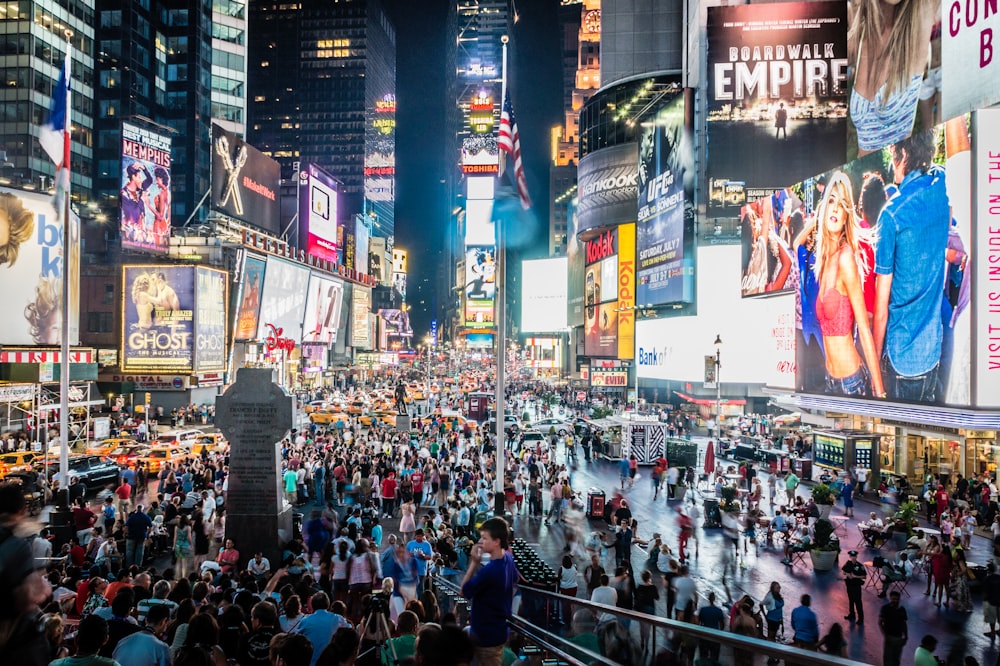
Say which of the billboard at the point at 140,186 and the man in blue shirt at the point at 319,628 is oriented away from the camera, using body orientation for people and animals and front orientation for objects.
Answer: the man in blue shirt

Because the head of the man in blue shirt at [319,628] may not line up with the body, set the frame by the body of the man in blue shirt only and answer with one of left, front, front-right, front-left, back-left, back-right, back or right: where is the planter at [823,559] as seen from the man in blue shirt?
front-right

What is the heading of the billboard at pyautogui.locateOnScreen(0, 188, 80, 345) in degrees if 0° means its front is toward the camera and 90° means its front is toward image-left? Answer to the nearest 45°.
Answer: approximately 315°

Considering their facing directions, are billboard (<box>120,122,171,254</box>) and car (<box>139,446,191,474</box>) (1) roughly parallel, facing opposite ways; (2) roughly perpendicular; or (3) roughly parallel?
roughly perpendicular

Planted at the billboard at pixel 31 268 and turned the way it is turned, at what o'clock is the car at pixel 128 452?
The car is roughly at 1 o'clock from the billboard.

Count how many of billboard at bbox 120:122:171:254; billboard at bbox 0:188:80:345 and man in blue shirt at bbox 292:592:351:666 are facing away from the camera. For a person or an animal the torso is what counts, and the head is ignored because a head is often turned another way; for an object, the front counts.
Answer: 1

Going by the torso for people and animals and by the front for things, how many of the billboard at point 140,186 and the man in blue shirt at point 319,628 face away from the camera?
1

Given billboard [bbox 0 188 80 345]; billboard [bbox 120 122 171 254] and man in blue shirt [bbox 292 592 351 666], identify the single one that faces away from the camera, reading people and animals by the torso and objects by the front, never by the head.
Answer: the man in blue shirt

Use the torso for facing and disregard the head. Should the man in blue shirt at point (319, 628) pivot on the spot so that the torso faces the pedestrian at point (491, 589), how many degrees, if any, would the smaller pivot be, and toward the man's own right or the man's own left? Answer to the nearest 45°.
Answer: approximately 135° to the man's own right

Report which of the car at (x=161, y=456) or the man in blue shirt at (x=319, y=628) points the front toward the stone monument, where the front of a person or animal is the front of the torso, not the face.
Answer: the man in blue shirt

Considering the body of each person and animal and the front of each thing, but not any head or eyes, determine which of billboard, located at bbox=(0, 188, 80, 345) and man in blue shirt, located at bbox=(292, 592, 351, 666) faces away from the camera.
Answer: the man in blue shirt

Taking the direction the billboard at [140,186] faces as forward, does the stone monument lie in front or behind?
in front

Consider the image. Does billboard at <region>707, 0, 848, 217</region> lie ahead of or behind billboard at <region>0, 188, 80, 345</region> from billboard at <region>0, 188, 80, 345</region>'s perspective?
ahead

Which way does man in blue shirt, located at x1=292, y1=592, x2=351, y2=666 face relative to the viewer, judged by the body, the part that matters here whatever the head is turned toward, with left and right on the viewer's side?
facing away from the viewer

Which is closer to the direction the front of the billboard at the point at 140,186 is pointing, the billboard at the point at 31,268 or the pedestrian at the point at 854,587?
the pedestrian

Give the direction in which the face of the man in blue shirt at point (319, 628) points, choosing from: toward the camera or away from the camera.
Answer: away from the camera

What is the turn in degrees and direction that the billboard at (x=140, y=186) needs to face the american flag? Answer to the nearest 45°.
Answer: approximately 45° to its right
